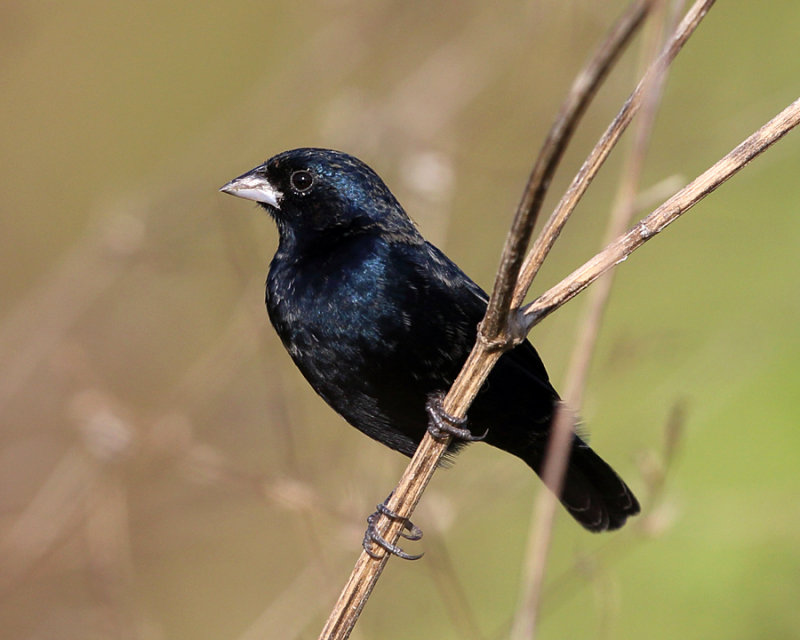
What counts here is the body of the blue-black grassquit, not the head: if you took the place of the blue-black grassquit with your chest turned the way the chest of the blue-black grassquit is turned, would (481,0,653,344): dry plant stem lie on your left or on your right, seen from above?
on your left

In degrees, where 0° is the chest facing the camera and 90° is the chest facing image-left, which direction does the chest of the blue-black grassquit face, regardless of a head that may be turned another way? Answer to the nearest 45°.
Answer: approximately 90°

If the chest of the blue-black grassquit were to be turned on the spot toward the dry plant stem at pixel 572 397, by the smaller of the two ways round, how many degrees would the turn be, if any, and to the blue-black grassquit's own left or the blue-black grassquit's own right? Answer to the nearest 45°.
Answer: approximately 135° to the blue-black grassquit's own left

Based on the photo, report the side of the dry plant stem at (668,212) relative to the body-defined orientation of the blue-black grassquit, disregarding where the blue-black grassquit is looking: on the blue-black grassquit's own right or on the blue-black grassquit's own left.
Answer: on the blue-black grassquit's own left
